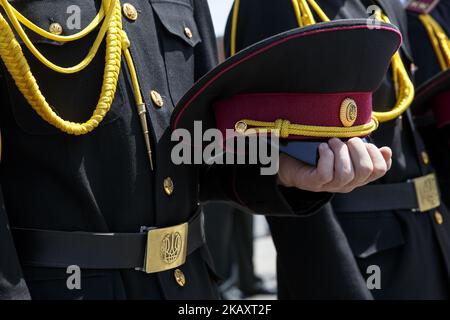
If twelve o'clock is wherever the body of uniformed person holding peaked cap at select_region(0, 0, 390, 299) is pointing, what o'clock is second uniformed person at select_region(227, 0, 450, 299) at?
second uniformed person at select_region(227, 0, 450, 299) is roughly at 9 o'clock from uniformed person holding peaked cap at select_region(0, 0, 390, 299).

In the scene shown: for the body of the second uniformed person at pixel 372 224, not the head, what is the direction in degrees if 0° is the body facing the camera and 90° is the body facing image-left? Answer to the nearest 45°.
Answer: approximately 315°

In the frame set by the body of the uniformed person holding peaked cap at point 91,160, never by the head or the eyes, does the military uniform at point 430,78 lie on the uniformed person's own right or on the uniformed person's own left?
on the uniformed person's own left

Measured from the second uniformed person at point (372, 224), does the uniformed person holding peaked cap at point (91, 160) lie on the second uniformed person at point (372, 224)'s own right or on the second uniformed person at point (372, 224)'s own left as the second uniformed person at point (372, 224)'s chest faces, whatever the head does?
on the second uniformed person at point (372, 224)'s own right

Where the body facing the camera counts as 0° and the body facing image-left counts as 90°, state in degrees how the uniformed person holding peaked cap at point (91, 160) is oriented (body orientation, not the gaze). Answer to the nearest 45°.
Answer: approximately 315°
